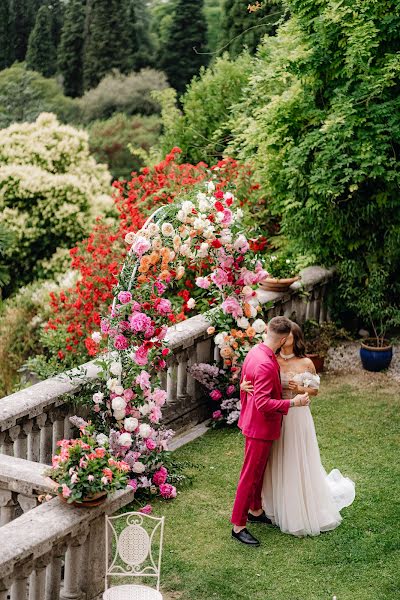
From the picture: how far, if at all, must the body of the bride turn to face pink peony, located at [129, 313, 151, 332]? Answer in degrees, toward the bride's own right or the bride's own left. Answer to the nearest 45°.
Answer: approximately 45° to the bride's own right

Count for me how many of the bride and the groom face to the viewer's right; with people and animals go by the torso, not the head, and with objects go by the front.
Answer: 1

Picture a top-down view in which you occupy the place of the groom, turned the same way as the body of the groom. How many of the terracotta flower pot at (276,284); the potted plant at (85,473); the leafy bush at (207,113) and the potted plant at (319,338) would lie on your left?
3

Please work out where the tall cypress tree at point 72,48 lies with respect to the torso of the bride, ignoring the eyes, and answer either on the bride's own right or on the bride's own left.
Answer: on the bride's own right

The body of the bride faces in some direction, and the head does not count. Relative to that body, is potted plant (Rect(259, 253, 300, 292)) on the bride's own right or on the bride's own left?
on the bride's own right

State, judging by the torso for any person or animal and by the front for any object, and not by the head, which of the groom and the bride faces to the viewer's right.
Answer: the groom

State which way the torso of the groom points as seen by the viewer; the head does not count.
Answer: to the viewer's right

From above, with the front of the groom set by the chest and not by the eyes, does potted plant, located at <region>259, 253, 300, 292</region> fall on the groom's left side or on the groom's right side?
on the groom's left side

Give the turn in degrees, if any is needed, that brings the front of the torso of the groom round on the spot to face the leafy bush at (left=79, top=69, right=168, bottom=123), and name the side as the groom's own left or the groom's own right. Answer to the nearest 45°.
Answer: approximately 90° to the groom's own left

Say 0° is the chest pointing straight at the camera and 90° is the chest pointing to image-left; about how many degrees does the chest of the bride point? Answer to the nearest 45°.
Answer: approximately 45°

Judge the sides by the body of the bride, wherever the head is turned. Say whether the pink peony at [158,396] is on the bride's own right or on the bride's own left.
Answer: on the bride's own right
